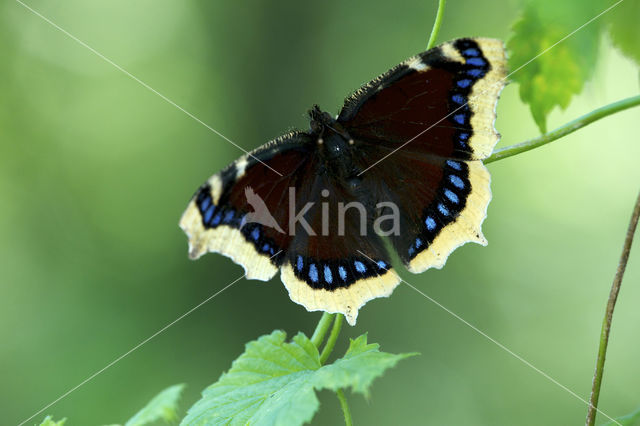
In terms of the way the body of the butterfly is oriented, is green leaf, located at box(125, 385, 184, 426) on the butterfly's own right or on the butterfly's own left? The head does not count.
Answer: on the butterfly's own left

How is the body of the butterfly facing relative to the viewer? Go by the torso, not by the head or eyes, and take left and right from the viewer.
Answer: facing away from the viewer and to the left of the viewer
